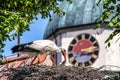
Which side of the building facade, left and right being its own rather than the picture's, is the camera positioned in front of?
front

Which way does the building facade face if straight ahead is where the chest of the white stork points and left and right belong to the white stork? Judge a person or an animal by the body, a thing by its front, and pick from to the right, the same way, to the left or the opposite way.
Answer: to the right

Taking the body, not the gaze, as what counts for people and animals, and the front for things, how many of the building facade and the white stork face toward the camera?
1

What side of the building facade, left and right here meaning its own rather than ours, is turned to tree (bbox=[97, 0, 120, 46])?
front

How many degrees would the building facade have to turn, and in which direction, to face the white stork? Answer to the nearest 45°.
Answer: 0° — it already faces it

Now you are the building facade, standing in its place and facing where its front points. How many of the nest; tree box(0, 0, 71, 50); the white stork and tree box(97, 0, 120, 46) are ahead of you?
4

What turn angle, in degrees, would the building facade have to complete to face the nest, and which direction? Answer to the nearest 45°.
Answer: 0° — it already faces it

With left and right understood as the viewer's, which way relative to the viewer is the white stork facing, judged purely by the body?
facing to the right of the viewer

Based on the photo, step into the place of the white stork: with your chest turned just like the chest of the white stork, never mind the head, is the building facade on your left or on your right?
on your left

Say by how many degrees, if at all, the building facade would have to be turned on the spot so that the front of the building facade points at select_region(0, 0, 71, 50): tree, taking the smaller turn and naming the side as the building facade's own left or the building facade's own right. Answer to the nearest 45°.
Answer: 0° — it already faces it
